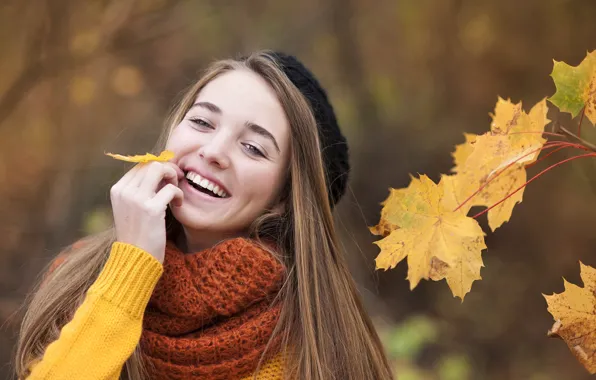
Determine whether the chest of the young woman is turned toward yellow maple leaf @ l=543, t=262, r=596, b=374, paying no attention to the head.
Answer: no

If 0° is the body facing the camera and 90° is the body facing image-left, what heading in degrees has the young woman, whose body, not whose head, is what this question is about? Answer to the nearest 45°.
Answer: approximately 0°

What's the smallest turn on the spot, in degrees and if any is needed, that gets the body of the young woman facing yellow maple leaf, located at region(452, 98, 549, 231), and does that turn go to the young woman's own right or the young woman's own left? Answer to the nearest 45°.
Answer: approximately 45° to the young woman's own left
